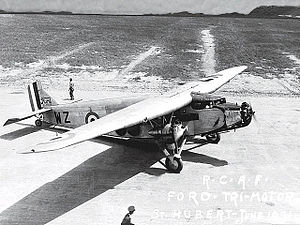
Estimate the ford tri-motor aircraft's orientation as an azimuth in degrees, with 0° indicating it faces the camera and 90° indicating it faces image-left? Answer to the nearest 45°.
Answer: approximately 315°
